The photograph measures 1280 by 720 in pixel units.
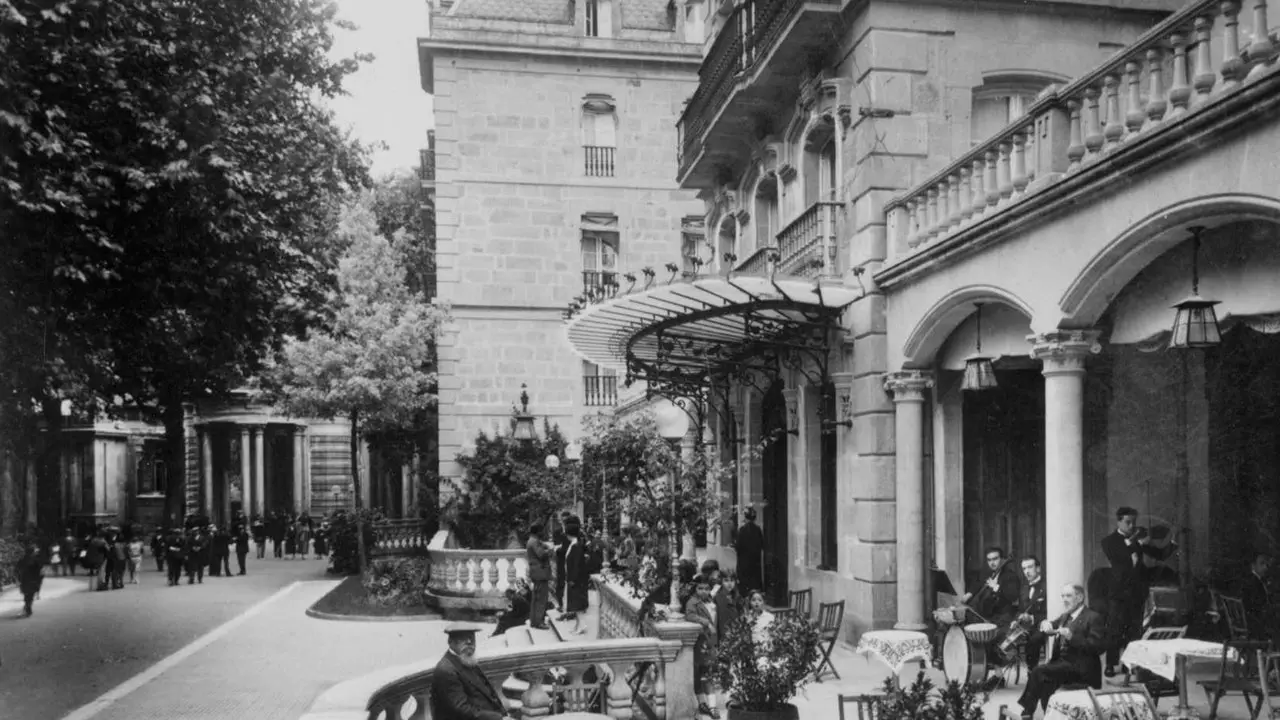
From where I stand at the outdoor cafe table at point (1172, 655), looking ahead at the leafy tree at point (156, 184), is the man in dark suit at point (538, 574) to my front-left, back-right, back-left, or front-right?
front-right

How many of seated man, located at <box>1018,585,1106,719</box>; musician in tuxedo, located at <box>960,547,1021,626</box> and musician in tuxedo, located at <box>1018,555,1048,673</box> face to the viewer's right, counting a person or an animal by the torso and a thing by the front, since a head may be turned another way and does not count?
0

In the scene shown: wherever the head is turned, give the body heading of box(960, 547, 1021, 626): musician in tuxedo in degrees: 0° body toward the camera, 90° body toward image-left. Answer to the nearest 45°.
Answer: approximately 45°

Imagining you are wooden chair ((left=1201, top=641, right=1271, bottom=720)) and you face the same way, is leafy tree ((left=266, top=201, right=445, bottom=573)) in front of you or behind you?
in front

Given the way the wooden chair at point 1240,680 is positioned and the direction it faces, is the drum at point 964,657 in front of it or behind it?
in front

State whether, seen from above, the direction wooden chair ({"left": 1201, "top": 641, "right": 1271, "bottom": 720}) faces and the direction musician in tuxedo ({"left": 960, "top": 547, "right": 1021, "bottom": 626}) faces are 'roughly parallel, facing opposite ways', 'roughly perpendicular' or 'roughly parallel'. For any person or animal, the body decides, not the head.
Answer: roughly perpendicular

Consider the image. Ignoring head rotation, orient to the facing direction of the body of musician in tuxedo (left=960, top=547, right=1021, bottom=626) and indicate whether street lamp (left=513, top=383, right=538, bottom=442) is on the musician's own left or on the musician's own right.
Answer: on the musician's own right

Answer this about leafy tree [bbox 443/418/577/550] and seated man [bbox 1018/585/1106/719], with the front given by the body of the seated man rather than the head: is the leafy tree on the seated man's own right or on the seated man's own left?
on the seated man's own right
